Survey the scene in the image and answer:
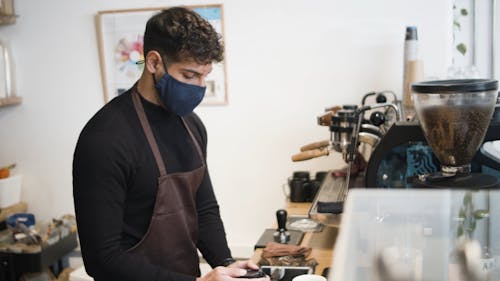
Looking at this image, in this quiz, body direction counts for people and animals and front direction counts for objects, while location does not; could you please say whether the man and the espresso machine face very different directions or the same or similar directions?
very different directions

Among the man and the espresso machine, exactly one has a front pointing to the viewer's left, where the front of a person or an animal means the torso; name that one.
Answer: the espresso machine

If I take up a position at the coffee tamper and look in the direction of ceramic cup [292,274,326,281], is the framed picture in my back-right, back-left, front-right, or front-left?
back-right

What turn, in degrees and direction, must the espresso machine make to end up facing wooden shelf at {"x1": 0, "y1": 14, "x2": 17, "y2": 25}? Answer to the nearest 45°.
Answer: approximately 45° to its right

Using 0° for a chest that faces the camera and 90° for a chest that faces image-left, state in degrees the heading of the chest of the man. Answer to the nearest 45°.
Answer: approximately 315°

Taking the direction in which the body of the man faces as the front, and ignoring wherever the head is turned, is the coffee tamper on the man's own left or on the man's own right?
on the man's own left

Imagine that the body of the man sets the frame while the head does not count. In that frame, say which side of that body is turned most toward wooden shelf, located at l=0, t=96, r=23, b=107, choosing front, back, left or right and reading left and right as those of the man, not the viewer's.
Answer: back

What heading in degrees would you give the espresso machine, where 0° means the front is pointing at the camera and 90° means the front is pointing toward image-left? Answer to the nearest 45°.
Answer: approximately 90°

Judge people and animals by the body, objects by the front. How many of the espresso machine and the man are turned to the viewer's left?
1

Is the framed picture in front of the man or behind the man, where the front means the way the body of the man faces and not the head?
behind

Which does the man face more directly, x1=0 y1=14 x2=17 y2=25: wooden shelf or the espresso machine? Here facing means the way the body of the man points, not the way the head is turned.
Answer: the espresso machine
